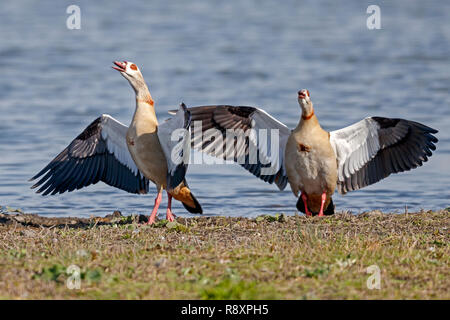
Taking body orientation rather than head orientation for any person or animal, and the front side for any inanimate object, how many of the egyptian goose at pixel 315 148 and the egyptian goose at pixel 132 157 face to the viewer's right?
0

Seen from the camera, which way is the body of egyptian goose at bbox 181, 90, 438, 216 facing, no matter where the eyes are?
toward the camera

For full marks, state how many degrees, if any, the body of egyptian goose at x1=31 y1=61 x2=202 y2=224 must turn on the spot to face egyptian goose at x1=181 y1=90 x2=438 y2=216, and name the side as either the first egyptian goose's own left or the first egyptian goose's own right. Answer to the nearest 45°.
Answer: approximately 135° to the first egyptian goose's own left

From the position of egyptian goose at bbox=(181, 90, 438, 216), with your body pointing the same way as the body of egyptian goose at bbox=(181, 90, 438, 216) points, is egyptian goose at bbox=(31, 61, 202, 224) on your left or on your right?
on your right
